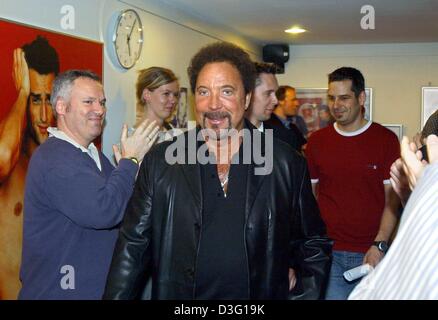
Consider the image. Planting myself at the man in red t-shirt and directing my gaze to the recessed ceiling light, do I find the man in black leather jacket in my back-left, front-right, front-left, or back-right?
back-left

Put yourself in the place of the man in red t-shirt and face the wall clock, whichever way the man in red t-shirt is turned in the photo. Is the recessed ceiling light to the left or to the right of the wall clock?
right

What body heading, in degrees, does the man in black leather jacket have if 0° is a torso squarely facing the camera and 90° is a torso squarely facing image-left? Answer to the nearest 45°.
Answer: approximately 0°

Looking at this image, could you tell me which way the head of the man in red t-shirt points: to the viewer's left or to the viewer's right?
to the viewer's left

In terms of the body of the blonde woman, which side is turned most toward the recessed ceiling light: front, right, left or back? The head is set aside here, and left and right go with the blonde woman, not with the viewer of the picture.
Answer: left

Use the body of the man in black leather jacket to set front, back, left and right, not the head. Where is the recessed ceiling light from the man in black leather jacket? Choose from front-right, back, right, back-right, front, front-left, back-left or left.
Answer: back

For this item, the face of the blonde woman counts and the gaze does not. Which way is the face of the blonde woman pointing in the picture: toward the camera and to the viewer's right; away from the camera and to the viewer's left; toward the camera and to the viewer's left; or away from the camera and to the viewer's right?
toward the camera and to the viewer's right

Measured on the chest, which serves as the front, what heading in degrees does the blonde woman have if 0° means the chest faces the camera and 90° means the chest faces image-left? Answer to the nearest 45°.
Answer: approximately 315°
